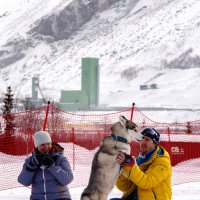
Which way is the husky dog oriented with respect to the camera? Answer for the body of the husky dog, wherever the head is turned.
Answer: to the viewer's right

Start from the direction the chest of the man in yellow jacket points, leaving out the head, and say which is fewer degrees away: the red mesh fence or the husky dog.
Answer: the husky dog

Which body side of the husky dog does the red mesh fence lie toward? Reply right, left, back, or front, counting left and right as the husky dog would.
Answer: left

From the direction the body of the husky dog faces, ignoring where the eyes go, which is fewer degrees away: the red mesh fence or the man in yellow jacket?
the man in yellow jacket

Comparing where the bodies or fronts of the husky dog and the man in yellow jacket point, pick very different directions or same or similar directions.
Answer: very different directions

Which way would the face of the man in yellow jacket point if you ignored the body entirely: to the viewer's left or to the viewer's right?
to the viewer's left
